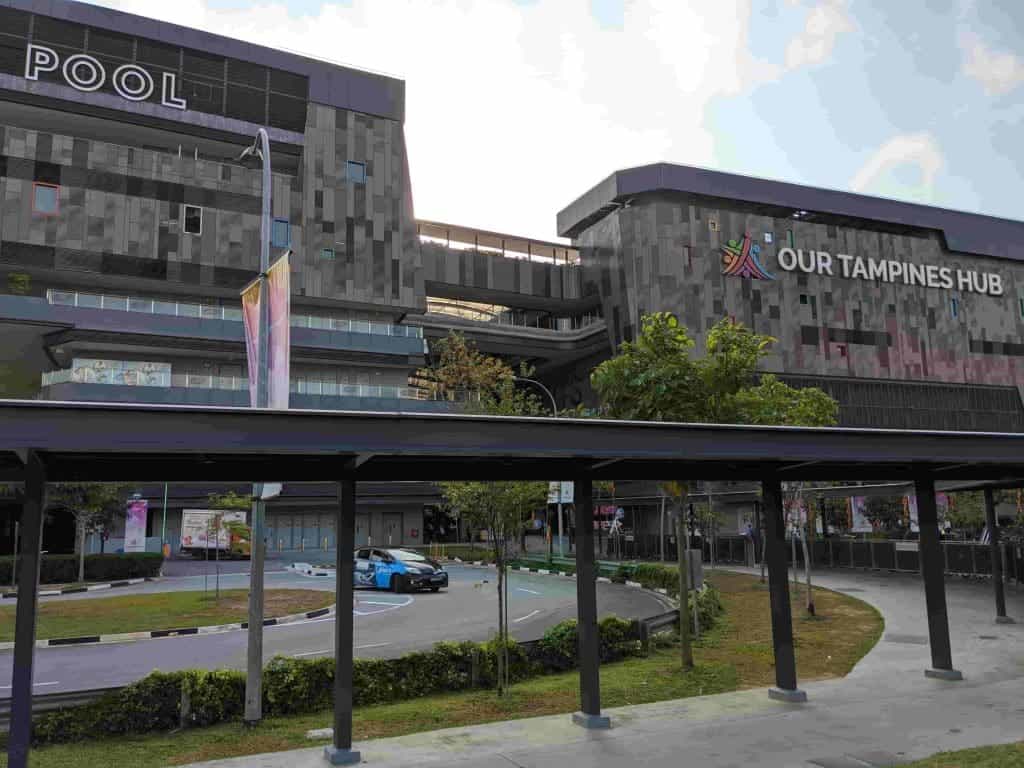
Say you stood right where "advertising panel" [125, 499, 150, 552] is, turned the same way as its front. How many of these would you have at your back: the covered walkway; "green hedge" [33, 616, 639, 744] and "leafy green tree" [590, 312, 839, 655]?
0

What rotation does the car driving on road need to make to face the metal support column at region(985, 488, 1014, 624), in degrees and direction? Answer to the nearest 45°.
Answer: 0° — it already faces it

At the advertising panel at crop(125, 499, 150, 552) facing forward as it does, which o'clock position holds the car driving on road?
The car driving on road is roughly at 10 o'clock from the advertising panel.

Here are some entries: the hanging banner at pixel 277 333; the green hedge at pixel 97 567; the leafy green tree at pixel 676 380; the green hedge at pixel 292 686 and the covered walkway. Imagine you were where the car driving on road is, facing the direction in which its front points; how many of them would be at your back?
1

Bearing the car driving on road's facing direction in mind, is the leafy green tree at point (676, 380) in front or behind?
in front

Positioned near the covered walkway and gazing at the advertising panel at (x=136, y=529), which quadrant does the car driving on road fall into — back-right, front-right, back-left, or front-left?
front-right

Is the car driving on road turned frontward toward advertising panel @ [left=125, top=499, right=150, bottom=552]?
no

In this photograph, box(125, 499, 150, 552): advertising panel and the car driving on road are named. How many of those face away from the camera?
0

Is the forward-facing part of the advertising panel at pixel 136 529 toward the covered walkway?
yes

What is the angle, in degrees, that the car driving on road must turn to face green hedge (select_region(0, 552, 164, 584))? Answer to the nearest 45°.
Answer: approximately 180°

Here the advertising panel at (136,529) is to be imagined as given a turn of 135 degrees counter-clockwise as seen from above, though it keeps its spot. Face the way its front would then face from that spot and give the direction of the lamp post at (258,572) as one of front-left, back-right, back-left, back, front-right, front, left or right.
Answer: back-right

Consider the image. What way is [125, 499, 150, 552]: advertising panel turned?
toward the camera

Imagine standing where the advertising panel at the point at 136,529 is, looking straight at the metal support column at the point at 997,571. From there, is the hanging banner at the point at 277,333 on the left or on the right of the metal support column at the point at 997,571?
right

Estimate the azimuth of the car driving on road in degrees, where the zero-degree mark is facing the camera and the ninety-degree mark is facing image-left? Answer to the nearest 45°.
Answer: approximately 315°

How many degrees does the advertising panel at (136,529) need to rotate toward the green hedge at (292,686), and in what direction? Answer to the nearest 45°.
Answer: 0° — it already faces it
